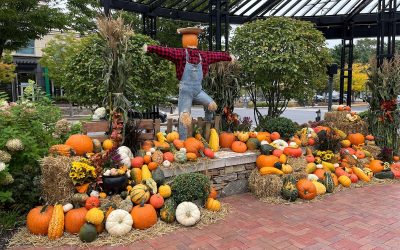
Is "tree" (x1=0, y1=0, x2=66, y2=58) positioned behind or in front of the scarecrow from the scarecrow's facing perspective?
behind

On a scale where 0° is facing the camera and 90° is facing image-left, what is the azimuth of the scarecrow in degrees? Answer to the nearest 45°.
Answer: approximately 0°

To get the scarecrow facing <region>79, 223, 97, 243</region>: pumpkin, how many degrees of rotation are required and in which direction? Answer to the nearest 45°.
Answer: approximately 45° to its right

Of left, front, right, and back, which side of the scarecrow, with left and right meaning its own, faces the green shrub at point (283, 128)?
left

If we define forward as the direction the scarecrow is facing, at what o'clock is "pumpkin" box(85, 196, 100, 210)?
The pumpkin is roughly at 1 o'clock from the scarecrow.

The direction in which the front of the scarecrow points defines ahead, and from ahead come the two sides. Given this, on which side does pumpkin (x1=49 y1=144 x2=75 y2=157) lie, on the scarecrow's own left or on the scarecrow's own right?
on the scarecrow's own right
